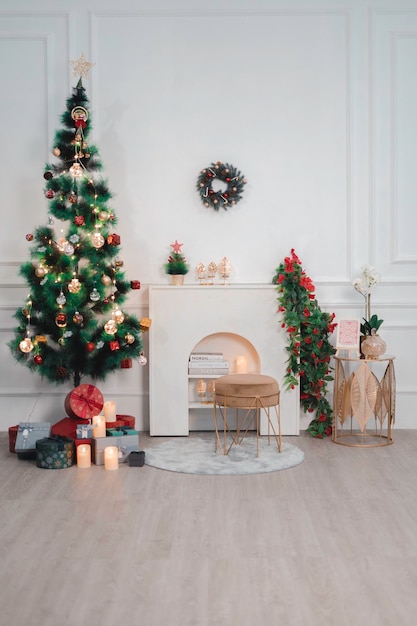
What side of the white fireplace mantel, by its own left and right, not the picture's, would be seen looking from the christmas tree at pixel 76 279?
right

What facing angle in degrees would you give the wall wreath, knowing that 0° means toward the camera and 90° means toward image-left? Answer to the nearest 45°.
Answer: approximately 0°

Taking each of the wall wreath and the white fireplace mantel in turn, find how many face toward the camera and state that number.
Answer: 2

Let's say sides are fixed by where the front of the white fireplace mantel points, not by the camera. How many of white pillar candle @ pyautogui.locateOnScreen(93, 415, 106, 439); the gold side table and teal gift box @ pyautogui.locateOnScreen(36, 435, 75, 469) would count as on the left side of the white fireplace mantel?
1
